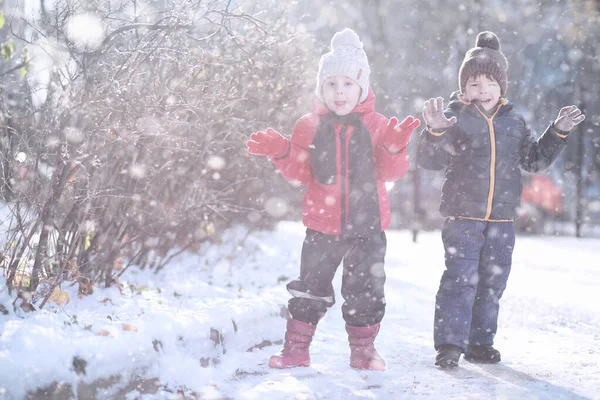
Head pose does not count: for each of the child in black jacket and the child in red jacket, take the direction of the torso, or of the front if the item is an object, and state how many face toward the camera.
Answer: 2

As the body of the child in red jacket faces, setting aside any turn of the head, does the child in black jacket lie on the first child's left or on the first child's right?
on the first child's left

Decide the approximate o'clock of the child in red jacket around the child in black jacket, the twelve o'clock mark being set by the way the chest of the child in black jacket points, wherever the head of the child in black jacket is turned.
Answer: The child in red jacket is roughly at 2 o'clock from the child in black jacket.

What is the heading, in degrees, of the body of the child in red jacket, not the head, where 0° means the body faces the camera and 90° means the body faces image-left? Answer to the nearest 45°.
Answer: approximately 0°

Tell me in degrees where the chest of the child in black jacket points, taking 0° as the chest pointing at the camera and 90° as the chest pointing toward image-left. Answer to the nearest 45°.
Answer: approximately 0°
